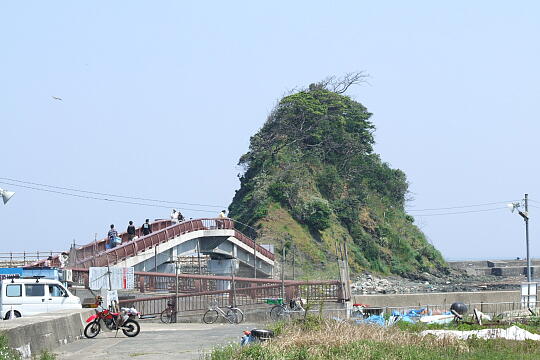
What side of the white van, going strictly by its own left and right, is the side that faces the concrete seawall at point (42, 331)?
right

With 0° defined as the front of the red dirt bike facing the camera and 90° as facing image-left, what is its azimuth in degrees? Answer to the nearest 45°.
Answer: approximately 90°

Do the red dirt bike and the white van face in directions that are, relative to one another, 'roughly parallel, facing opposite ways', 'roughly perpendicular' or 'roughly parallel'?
roughly parallel, facing opposite ways

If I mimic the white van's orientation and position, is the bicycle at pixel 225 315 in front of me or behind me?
in front

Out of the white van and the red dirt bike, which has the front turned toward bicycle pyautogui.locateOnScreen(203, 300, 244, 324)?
the white van

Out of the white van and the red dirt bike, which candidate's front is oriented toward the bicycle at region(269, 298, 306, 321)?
the white van

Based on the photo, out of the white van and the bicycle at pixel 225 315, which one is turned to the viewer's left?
the bicycle

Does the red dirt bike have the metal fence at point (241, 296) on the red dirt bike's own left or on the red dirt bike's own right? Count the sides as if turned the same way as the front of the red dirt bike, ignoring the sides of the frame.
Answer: on the red dirt bike's own right

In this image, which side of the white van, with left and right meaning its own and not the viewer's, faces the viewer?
right

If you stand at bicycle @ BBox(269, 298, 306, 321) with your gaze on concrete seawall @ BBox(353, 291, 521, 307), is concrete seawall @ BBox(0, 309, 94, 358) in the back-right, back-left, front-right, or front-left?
back-right

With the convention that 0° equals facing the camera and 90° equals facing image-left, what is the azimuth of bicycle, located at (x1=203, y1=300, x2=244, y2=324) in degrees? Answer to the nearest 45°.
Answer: approximately 90°
